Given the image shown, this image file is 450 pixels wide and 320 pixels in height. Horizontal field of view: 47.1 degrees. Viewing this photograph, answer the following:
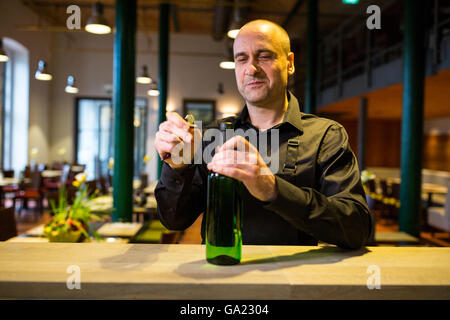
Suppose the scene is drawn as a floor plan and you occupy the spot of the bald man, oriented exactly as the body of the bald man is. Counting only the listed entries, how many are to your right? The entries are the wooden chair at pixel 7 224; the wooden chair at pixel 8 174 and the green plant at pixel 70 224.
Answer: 3

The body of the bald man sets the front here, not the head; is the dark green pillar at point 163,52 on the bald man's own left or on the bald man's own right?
on the bald man's own right

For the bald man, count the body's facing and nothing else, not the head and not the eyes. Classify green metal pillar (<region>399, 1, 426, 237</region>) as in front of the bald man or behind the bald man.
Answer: behind

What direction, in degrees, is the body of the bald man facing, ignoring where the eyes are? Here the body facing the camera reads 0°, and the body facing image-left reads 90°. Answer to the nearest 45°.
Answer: approximately 45°
